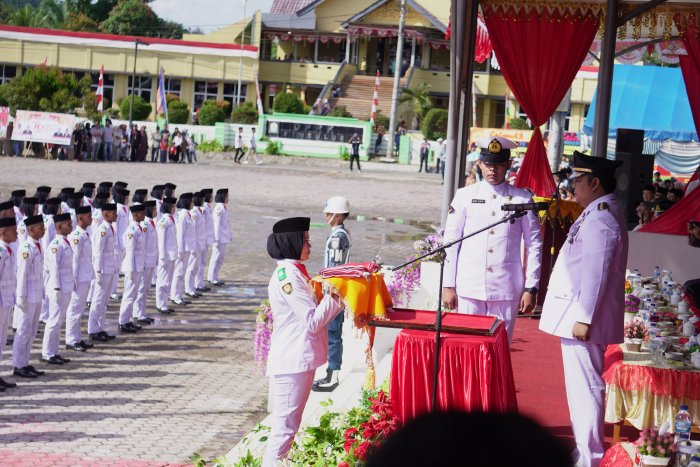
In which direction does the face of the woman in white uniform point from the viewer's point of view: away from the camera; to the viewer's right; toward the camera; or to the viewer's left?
to the viewer's right

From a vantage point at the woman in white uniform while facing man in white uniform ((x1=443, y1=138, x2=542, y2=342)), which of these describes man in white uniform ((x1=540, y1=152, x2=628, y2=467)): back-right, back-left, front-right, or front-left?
front-right

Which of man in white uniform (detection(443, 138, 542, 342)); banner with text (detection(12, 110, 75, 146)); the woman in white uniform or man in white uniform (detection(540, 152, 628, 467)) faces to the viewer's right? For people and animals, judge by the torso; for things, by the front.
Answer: the woman in white uniform

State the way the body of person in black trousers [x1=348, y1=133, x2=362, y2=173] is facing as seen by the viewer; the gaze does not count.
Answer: toward the camera

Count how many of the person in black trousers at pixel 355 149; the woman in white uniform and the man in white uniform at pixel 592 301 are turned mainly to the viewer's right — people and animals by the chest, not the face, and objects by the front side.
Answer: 1

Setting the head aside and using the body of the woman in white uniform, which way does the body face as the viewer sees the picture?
to the viewer's right

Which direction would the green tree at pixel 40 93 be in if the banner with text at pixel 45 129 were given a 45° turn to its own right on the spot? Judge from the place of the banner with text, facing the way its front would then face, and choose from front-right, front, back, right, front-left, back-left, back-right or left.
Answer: back-right

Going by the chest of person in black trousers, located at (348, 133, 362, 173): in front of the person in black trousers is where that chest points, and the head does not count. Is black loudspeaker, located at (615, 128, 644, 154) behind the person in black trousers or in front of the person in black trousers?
in front

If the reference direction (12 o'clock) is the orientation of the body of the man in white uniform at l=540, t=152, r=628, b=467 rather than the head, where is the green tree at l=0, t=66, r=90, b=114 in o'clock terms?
The green tree is roughly at 2 o'clock from the man in white uniform.

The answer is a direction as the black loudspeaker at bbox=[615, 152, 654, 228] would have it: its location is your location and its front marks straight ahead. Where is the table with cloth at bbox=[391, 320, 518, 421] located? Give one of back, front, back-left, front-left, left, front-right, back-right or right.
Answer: front-left

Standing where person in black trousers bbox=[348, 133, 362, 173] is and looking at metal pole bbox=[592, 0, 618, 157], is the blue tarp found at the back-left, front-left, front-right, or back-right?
front-left

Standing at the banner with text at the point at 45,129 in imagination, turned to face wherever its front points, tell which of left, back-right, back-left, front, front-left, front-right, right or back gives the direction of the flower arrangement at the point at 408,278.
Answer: front

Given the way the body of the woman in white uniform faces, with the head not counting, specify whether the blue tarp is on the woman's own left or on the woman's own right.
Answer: on the woman's own left

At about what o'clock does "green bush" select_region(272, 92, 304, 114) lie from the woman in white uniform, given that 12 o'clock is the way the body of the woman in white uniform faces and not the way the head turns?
The green bush is roughly at 9 o'clock from the woman in white uniform.

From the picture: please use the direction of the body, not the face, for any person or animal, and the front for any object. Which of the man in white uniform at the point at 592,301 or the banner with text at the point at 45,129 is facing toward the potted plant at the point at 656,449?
the banner with text

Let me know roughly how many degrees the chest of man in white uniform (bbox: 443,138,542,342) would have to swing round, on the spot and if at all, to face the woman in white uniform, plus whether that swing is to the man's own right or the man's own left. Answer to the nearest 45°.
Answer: approximately 45° to the man's own right

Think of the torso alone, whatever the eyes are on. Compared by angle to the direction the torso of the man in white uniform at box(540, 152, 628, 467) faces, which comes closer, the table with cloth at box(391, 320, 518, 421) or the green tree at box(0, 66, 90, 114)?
the table with cloth

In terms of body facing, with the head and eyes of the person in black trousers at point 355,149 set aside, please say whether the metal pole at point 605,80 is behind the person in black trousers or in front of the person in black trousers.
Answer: in front

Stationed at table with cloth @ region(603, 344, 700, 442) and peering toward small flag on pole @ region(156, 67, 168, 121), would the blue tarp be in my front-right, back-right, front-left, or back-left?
front-right
